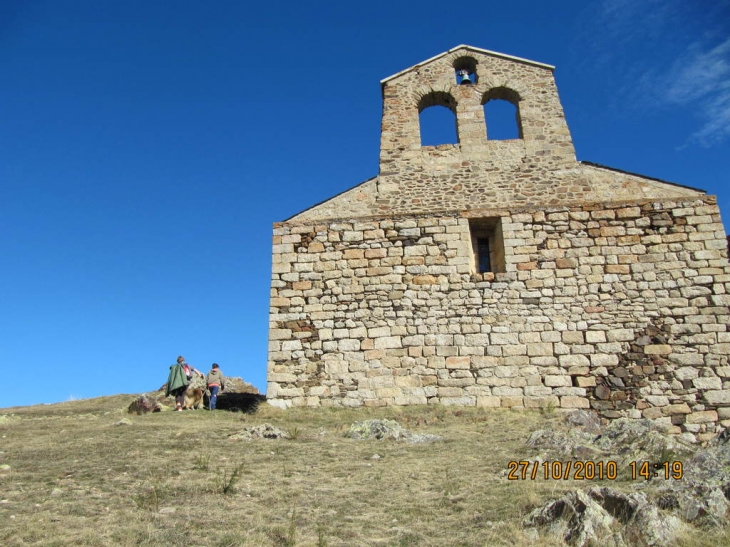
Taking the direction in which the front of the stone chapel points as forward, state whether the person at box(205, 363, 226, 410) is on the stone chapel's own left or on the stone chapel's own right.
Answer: on the stone chapel's own right

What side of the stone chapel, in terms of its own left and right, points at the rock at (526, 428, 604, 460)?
front

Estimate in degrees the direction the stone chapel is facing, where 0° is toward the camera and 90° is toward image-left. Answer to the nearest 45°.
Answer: approximately 0°

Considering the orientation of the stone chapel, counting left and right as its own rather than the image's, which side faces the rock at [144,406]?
right

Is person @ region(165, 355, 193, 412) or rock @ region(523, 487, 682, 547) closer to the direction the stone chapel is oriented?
the rock

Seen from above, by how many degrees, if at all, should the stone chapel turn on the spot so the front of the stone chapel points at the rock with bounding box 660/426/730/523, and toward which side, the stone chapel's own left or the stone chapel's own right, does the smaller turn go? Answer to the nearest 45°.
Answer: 0° — it already faces it

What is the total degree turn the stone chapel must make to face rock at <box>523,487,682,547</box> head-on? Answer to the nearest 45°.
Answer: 0° — it already faces it

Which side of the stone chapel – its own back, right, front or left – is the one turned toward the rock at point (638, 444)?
front

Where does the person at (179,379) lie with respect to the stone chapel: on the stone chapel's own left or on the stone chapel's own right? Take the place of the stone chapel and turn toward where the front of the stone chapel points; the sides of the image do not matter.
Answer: on the stone chapel's own right

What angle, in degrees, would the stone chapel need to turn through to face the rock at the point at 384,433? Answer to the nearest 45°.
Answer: approximately 45° to its right
